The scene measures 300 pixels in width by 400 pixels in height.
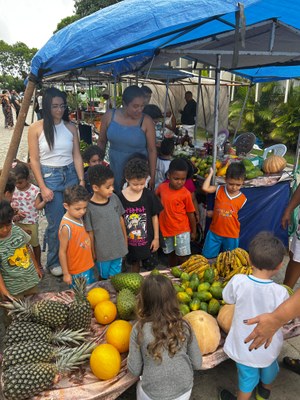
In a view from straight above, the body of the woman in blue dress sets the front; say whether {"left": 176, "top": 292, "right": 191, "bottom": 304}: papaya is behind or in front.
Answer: in front

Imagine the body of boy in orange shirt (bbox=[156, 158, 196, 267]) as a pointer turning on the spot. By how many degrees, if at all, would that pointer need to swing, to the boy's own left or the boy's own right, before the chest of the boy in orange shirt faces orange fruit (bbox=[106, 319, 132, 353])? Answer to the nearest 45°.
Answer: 0° — they already face it

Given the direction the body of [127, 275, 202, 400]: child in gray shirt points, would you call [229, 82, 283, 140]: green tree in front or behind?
in front

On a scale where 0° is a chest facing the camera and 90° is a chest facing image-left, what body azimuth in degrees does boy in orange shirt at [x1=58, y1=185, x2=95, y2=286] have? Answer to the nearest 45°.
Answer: approximately 315°

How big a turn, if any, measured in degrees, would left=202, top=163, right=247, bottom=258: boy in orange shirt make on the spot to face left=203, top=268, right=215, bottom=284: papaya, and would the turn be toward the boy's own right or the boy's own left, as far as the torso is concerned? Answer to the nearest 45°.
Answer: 0° — they already face it

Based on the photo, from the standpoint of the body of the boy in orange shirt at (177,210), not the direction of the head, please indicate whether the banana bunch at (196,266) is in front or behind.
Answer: in front

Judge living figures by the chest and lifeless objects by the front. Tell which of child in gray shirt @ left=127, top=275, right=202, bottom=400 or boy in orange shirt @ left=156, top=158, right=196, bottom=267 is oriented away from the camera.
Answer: the child in gray shirt

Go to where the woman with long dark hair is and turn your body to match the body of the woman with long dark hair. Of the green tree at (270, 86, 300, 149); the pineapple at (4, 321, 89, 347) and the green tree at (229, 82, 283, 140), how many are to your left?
2

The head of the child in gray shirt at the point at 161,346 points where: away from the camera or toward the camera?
away from the camera

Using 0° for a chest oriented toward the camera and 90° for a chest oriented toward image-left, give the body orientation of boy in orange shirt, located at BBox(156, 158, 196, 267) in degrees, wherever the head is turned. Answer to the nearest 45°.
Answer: approximately 0°
